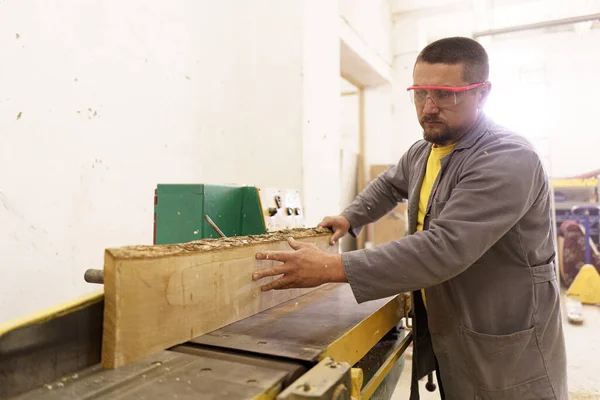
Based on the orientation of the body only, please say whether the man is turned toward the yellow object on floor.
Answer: no

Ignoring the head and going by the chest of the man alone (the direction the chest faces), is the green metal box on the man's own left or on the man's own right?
on the man's own right

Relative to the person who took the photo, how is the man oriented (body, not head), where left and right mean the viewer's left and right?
facing the viewer and to the left of the viewer

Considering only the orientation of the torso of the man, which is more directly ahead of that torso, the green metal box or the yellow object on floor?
the green metal box

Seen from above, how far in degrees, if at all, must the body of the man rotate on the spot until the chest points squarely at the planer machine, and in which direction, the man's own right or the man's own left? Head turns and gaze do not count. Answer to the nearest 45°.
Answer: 0° — they already face it

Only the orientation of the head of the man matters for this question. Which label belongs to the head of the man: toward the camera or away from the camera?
toward the camera
